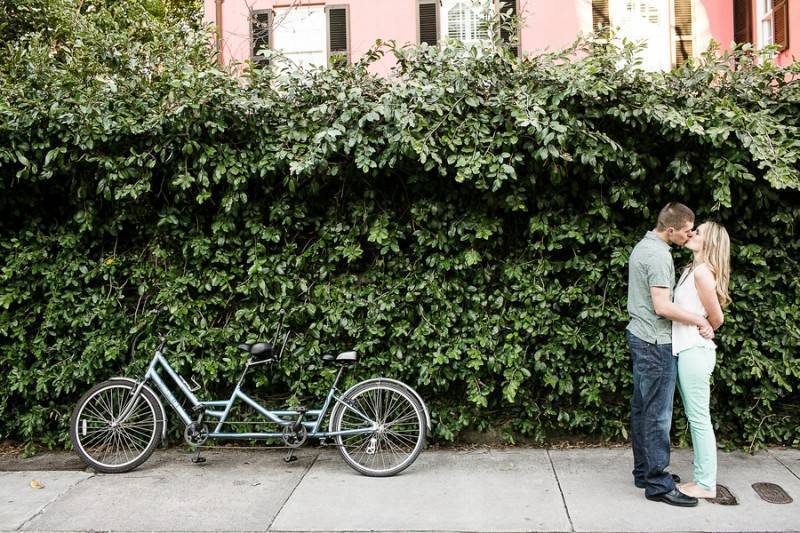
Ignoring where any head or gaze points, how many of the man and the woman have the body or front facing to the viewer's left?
1

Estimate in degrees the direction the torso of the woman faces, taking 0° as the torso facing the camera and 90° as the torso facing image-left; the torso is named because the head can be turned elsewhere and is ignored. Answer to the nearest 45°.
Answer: approximately 90°

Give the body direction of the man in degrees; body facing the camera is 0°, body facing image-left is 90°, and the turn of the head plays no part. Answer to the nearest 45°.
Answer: approximately 270°

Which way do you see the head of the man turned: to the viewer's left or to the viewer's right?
to the viewer's right
